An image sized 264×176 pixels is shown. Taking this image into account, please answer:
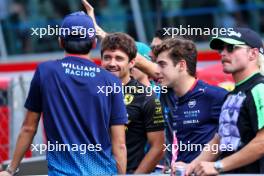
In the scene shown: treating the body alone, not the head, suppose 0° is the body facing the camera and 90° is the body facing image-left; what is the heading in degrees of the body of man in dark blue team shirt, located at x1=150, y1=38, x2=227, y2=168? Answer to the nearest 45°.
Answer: approximately 45°

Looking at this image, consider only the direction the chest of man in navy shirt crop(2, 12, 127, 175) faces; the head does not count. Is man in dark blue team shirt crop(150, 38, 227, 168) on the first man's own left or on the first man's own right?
on the first man's own right

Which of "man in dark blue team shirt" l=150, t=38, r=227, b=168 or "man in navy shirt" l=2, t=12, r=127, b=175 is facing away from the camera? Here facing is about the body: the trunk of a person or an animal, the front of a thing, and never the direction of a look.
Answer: the man in navy shirt

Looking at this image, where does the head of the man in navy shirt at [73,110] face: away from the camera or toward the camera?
away from the camera

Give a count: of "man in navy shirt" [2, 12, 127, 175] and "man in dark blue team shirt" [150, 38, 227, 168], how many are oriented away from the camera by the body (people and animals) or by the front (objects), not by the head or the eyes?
1

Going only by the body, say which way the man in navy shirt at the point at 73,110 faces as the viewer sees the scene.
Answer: away from the camera
